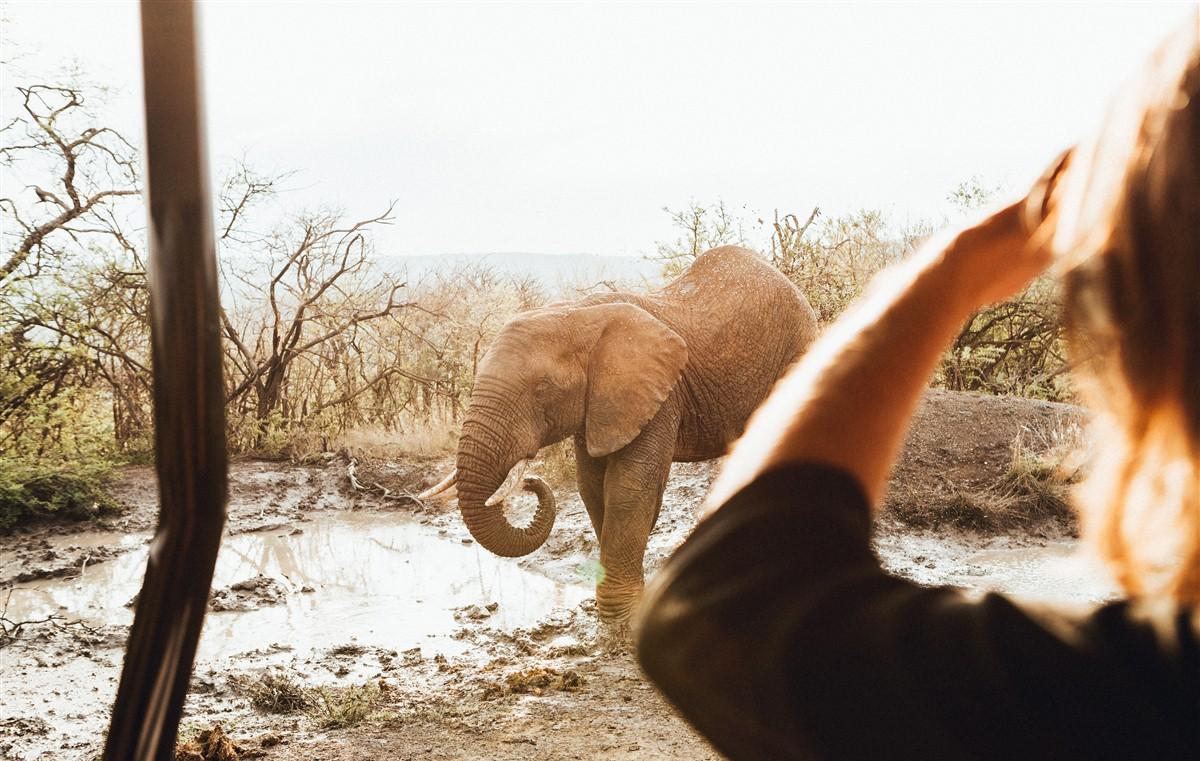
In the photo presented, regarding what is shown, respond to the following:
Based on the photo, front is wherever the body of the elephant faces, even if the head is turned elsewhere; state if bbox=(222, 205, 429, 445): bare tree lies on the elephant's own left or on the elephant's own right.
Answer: on the elephant's own right

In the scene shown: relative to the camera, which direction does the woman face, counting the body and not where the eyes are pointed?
away from the camera

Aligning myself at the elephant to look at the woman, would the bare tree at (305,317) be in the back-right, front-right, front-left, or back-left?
back-right

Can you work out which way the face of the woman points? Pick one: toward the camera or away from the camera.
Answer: away from the camera

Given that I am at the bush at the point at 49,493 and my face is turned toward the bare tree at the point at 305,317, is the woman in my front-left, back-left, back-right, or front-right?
back-right

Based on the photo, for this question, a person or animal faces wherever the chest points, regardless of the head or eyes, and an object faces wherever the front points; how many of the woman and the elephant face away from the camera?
1

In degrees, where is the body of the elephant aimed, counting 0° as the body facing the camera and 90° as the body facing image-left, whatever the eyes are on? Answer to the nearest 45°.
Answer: approximately 45°

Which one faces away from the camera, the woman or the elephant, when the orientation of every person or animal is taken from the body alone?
the woman
